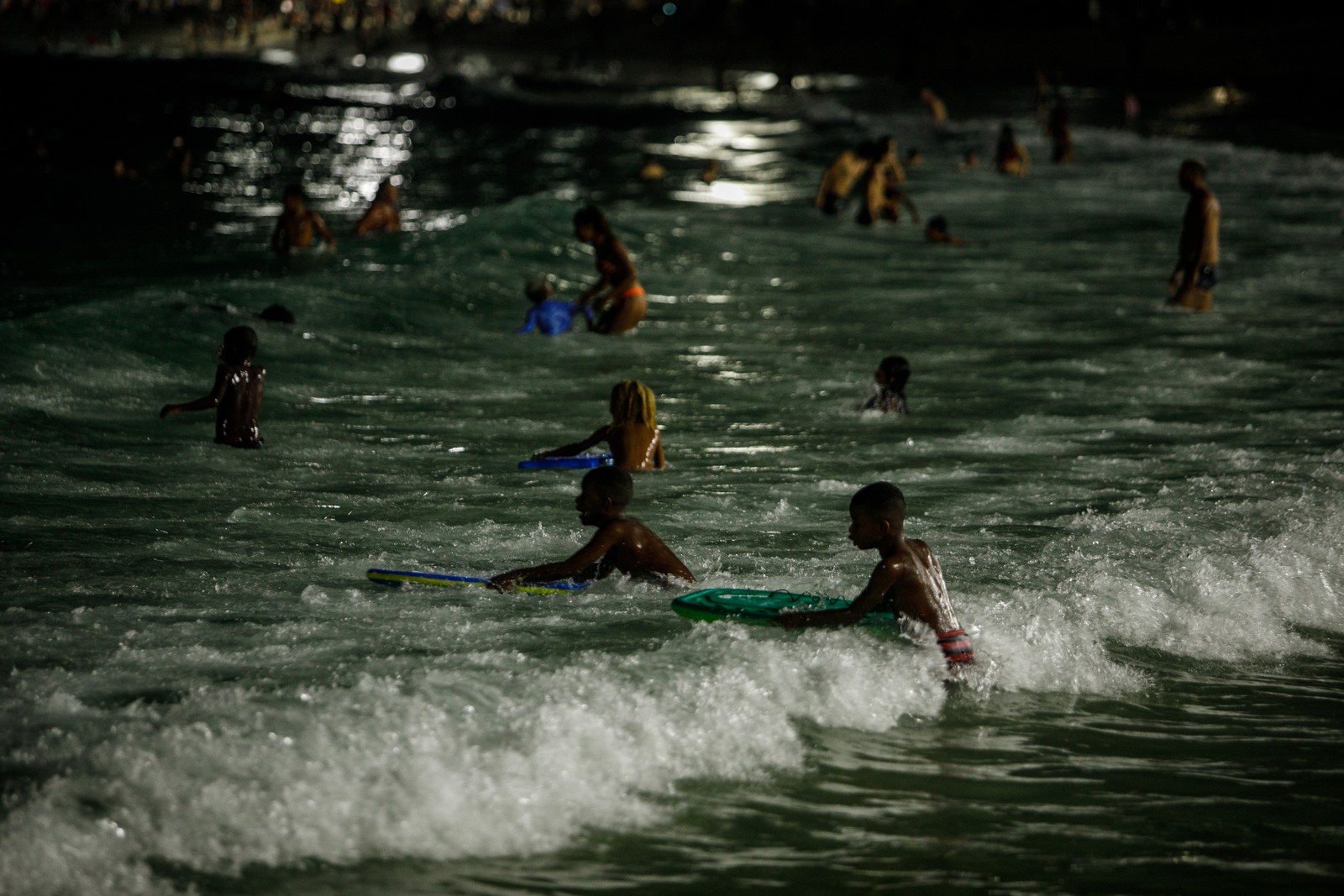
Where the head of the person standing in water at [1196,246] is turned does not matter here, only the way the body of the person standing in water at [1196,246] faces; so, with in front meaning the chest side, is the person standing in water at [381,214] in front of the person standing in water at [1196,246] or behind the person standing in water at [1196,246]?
in front

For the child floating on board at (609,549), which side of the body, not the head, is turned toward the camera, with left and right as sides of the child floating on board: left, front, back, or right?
left

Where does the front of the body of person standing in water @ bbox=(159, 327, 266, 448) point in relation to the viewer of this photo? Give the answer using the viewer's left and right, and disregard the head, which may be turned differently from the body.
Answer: facing away from the viewer and to the left of the viewer

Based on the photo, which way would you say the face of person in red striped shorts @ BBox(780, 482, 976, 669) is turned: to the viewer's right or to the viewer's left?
to the viewer's left

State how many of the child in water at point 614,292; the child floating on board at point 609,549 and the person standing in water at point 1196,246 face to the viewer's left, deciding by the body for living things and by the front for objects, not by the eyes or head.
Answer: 3

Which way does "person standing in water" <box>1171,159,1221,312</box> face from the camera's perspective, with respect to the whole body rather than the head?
to the viewer's left

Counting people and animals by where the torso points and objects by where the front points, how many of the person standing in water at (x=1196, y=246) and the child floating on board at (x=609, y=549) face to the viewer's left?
2

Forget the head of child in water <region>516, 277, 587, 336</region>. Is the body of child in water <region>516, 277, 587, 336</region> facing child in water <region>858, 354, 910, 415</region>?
no

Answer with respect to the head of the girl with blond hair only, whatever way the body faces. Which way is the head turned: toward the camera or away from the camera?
away from the camera

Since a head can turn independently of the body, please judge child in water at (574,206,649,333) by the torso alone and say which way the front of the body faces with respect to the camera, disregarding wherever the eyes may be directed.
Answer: to the viewer's left

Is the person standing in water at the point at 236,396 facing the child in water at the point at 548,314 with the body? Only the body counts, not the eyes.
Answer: no

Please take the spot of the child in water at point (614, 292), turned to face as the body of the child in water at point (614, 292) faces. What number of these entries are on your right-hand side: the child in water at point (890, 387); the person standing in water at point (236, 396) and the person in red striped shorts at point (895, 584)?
0
